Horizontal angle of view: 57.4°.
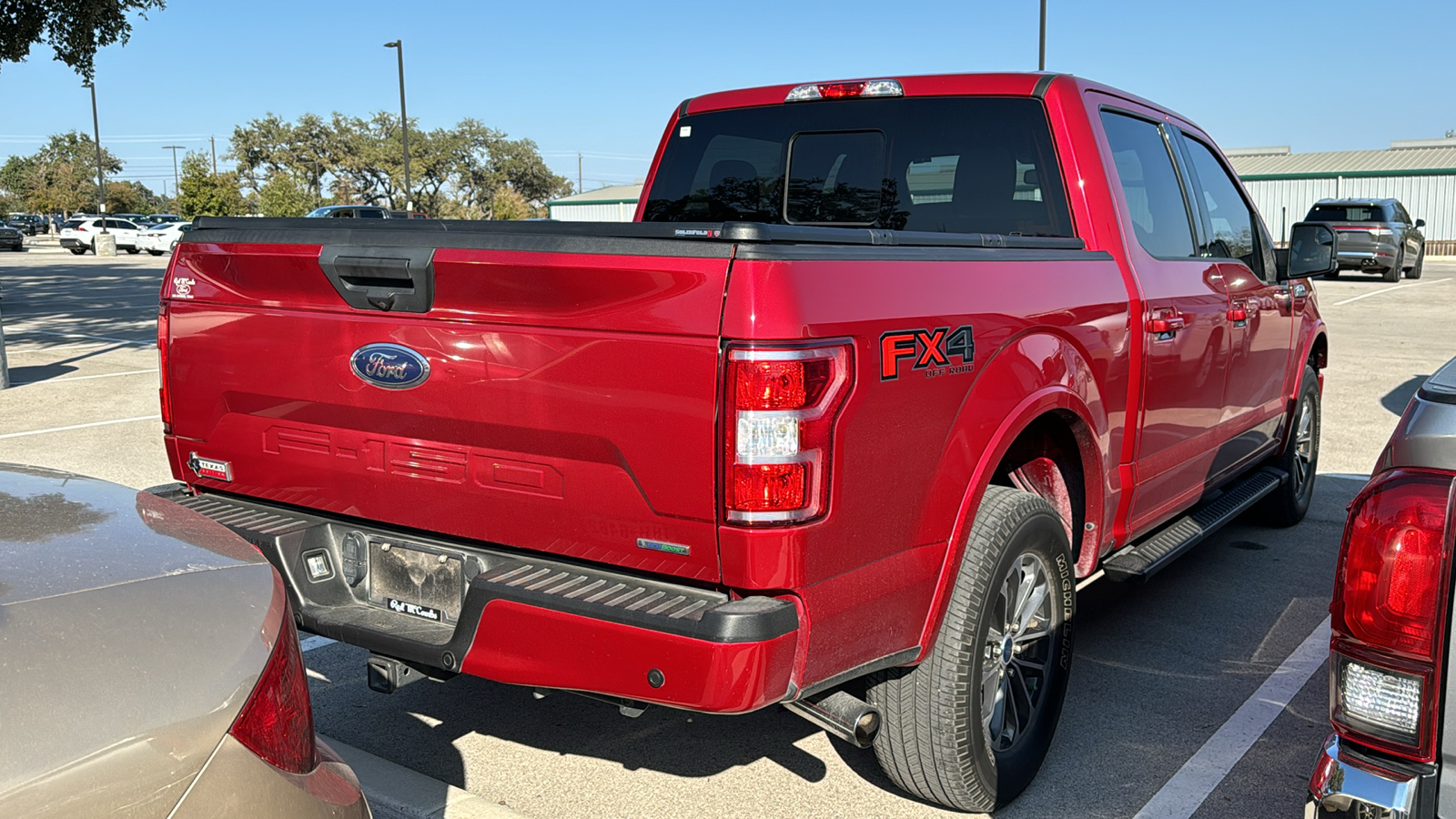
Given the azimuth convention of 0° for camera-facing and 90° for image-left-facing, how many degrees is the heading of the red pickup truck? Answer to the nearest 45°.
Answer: approximately 225°

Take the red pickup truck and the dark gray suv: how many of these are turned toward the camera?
0

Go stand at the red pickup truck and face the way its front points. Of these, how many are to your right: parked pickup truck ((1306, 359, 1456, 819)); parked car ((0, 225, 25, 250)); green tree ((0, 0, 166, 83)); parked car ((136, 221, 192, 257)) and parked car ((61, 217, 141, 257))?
1

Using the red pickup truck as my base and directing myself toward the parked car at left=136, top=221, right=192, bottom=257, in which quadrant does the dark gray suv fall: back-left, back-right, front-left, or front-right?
front-right

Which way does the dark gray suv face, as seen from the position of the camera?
facing away from the viewer and to the right of the viewer

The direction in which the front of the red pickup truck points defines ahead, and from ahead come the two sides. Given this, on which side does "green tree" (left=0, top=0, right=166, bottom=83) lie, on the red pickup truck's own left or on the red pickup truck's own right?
on the red pickup truck's own left

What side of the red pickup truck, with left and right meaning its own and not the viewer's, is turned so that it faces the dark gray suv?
front

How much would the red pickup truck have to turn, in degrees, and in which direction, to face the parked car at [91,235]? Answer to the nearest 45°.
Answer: approximately 90° to its left

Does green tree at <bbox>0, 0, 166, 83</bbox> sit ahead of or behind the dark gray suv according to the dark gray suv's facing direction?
behind

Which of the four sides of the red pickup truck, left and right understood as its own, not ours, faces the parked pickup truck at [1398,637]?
right

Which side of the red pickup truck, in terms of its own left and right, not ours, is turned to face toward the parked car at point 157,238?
left
